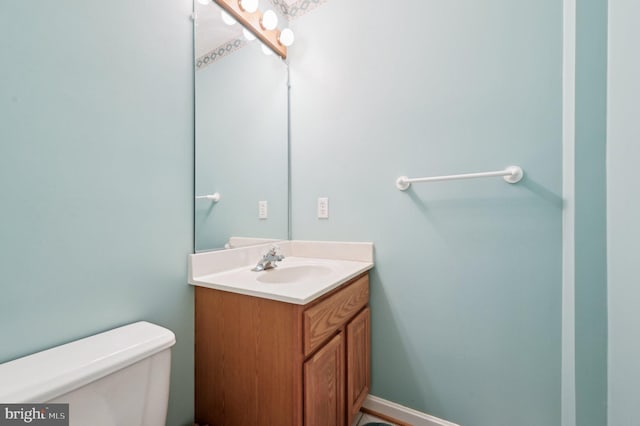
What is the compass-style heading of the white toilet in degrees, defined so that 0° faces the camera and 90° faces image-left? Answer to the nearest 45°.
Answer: approximately 315°

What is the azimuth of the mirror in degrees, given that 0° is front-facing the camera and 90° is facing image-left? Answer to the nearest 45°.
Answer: approximately 315°

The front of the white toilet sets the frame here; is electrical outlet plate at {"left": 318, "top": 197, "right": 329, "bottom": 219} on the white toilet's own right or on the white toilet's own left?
on the white toilet's own left

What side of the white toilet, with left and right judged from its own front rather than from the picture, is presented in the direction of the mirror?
left

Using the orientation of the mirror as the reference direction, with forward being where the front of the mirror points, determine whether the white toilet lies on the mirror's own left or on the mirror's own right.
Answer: on the mirror's own right
